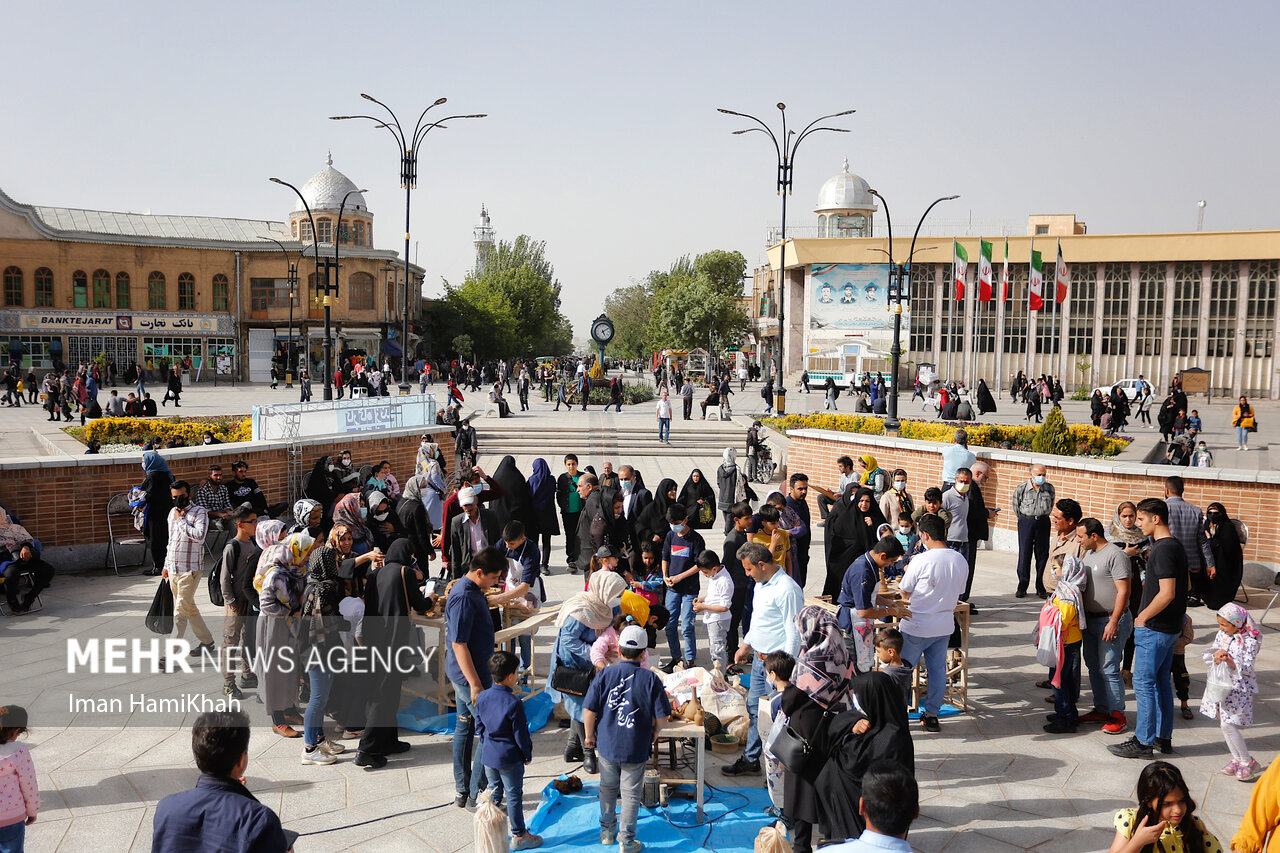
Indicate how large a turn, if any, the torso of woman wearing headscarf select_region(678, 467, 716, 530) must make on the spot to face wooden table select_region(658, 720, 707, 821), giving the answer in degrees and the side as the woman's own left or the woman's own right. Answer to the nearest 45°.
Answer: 0° — they already face it

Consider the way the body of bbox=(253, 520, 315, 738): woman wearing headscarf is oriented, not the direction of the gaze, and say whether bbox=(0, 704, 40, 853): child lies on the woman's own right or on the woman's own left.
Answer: on the woman's own right

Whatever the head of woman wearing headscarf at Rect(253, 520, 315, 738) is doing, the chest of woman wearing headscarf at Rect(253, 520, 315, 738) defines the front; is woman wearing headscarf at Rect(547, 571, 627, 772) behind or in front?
in front

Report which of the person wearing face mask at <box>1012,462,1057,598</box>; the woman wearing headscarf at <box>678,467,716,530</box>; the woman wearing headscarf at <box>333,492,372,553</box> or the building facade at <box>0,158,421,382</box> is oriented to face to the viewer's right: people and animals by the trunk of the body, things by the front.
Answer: the woman wearing headscarf at <box>333,492,372,553</box>

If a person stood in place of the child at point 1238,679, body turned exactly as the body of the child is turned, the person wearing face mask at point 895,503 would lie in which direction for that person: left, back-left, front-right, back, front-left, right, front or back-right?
right

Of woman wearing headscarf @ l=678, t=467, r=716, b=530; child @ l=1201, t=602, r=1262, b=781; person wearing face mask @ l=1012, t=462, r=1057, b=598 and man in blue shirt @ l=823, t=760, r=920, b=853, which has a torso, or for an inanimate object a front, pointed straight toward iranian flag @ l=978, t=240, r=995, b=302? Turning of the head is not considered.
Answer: the man in blue shirt

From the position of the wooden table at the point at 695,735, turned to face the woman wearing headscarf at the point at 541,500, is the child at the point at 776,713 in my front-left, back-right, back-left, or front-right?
back-right

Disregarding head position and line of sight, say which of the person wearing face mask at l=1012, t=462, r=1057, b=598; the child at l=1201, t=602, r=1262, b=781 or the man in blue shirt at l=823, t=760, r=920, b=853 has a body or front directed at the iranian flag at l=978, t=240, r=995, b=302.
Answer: the man in blue shirt

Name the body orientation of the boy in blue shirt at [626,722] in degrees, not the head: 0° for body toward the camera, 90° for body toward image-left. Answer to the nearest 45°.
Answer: approximately 180°

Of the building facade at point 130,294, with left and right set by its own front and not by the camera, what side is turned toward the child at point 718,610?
front

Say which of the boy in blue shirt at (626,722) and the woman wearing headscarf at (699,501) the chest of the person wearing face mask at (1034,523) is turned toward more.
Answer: the boy in blue shirt

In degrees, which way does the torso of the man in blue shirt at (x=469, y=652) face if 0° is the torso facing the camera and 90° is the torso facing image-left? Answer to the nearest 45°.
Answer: approximately 270°

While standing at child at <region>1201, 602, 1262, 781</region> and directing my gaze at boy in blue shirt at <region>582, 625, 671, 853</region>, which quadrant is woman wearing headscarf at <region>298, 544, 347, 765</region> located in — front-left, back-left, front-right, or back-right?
front-right

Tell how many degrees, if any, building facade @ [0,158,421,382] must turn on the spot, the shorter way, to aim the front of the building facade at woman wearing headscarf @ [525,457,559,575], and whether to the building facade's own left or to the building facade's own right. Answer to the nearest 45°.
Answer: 0° — it already faces them

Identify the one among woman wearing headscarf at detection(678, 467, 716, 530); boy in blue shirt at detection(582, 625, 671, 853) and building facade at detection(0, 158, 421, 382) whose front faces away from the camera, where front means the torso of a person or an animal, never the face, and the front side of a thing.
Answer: the boy in blue shirt

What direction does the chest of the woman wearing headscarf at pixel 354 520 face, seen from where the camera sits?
to the viewer's right

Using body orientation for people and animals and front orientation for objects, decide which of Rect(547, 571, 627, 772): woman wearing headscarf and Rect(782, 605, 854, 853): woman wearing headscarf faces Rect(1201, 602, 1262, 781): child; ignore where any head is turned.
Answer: Rect(547, 571, 627, 772): woman wearing headscarf

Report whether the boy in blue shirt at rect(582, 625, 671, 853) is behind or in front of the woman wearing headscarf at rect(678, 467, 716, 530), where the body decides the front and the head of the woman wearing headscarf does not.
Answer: in front
